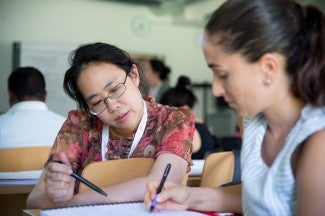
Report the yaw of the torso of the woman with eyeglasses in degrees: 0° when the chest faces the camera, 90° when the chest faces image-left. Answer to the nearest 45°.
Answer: approximately 0°

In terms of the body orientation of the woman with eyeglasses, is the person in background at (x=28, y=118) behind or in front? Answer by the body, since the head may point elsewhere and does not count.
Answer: behind

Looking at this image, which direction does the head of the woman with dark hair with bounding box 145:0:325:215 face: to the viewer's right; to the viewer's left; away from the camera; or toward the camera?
to the viewer's left

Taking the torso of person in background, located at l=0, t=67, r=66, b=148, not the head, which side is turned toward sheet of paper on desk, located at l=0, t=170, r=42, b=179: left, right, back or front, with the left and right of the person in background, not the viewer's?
back

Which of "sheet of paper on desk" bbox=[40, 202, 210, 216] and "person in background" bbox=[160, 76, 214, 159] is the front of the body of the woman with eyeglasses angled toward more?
the sheet of paper on desk

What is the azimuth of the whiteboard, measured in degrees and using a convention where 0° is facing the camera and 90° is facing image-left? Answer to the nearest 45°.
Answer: approximately 0°

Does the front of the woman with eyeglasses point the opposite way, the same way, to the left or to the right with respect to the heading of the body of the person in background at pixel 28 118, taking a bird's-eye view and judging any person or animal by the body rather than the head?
the opposite way

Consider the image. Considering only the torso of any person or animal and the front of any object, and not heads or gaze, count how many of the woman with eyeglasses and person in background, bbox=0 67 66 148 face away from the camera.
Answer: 1

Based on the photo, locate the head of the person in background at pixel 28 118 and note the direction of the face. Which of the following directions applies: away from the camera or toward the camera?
away from the camera

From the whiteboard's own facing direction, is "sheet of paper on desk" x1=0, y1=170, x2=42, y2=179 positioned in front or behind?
in front

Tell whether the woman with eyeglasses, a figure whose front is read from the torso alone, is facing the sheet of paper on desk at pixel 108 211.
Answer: yes

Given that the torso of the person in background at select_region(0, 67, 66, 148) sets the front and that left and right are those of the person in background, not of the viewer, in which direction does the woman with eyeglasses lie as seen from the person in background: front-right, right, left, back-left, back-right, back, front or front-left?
back

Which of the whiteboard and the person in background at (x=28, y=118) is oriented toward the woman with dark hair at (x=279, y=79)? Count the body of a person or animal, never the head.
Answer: the whiteboard

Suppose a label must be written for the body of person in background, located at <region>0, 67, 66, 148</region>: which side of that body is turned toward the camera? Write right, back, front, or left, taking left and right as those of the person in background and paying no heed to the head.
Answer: back
